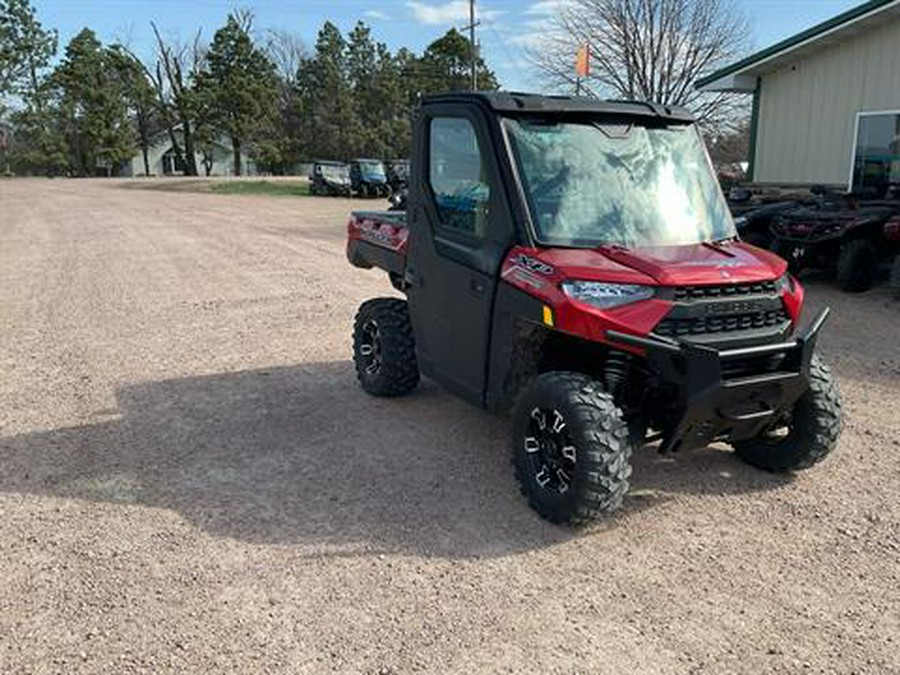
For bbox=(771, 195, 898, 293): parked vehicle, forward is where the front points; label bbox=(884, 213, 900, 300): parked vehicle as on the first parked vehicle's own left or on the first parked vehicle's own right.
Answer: on the first parked vehicle's own left

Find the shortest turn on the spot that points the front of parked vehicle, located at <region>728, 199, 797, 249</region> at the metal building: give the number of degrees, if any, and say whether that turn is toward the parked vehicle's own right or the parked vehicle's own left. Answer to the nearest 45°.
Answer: approximately 135° to the parked vehicle's own right

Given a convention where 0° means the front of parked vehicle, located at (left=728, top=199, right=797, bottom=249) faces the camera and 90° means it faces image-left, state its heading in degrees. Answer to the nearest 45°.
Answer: approximately 45°

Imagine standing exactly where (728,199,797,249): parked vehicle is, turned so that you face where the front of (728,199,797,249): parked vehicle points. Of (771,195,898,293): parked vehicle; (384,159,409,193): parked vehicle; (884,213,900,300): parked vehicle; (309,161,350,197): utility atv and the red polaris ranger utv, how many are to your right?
2

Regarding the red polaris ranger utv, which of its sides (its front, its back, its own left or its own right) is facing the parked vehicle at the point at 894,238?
left

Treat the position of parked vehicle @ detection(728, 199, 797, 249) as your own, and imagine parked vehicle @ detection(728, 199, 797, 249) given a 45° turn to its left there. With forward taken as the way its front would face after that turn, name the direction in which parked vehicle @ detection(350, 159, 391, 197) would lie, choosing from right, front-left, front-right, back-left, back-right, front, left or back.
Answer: back-right

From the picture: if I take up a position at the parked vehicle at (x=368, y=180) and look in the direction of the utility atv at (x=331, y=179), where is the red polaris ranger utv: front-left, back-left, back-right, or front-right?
back-left

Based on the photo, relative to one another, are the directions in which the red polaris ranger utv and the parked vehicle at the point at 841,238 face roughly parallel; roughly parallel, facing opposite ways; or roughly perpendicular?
roughly perpendicular

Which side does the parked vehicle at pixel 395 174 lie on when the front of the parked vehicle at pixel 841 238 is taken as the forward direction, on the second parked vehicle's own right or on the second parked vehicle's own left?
on the second parked vehicle's own right

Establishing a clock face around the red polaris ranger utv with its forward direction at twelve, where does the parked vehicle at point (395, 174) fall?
The parked vehicle is roughly at 7 o'clock from the red polaris ranger utv.

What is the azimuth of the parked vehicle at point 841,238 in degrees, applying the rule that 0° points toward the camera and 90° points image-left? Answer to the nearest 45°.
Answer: approximately 45°
